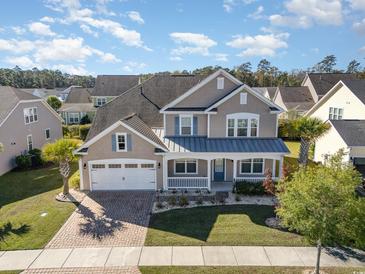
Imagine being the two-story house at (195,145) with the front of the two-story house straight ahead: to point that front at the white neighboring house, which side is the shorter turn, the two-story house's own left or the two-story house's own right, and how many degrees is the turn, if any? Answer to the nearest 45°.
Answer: approximately 90° to the two-story house's own left

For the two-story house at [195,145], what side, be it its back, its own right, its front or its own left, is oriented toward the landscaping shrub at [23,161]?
right

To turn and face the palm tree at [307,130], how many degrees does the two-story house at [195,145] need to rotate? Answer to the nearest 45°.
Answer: approximately 90° to its left

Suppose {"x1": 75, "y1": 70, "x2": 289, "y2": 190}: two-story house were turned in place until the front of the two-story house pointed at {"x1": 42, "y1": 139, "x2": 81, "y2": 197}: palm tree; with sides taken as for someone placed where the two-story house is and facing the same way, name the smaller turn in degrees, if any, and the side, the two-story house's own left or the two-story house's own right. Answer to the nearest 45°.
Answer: approximately 90° to the two-story house's own right

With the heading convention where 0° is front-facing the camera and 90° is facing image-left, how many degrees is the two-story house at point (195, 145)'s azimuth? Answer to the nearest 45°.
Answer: approximately 0°

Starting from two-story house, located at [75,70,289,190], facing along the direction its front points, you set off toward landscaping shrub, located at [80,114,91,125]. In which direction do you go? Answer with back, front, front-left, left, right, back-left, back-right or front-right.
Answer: back-right

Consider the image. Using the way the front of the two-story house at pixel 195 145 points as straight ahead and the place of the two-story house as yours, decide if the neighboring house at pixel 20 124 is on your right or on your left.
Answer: on your right

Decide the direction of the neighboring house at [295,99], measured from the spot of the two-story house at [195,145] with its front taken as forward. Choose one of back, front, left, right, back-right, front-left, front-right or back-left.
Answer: back-left
